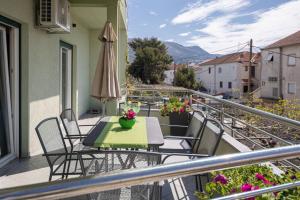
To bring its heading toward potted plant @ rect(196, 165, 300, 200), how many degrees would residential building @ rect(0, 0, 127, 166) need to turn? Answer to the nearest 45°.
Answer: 0° — it already faces it

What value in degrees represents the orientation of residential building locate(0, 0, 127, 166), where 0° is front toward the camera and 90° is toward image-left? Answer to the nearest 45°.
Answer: approximately 315°

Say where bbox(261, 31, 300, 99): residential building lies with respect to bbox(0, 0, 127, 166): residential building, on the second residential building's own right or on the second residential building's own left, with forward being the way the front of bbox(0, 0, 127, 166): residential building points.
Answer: on the second residential building's own left
